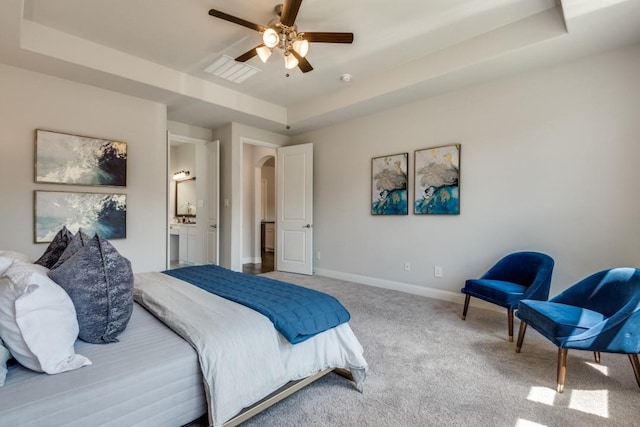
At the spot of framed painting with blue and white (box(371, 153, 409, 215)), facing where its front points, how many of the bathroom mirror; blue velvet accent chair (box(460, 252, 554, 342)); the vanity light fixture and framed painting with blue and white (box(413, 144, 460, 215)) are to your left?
2

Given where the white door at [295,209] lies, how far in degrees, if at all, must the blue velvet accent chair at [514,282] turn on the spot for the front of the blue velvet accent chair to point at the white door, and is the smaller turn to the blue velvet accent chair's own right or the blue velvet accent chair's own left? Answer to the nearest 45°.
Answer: approximately 45° to the blue velvet accent chair's own right

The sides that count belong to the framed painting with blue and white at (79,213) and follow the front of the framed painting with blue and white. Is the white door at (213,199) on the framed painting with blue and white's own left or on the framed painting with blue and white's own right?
on the framed painting with blue and white's own left

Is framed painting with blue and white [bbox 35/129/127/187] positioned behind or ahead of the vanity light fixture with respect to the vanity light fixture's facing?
ahead

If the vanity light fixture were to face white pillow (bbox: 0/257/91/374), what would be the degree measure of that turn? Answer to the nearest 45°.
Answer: approximately 45° to its left

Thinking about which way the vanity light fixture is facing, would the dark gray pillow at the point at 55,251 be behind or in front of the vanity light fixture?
in front

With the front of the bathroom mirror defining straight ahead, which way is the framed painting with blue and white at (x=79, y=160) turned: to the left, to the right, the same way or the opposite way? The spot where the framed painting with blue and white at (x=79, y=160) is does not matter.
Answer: to the left

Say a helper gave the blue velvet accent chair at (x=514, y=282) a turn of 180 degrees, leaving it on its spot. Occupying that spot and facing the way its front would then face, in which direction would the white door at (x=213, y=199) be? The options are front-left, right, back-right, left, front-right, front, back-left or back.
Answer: back-left

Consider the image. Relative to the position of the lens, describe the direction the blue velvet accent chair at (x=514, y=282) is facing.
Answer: facing the viewer and to the left of the viewer

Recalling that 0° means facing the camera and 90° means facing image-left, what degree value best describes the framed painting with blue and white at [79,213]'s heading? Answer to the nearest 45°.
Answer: approximately 315°

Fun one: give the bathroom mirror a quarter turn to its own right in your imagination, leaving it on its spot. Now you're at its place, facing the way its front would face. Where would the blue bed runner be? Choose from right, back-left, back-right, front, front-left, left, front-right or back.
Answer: back-left

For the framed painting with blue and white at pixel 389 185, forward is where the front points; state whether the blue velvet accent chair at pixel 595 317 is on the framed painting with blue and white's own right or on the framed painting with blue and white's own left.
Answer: on the framed painting with blue and white's own left

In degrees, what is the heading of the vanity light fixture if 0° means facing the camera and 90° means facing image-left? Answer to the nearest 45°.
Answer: approximately 45°

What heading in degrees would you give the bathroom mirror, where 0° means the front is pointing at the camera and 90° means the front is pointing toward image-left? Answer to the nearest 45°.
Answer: approximately 45°
